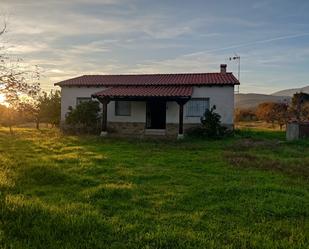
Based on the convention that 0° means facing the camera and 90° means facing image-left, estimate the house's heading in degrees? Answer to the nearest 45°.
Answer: approximately 0°

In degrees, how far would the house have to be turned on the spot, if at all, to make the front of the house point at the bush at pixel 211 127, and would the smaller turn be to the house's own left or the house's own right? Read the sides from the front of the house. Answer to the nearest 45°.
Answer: approximately 45° to the house's own left
